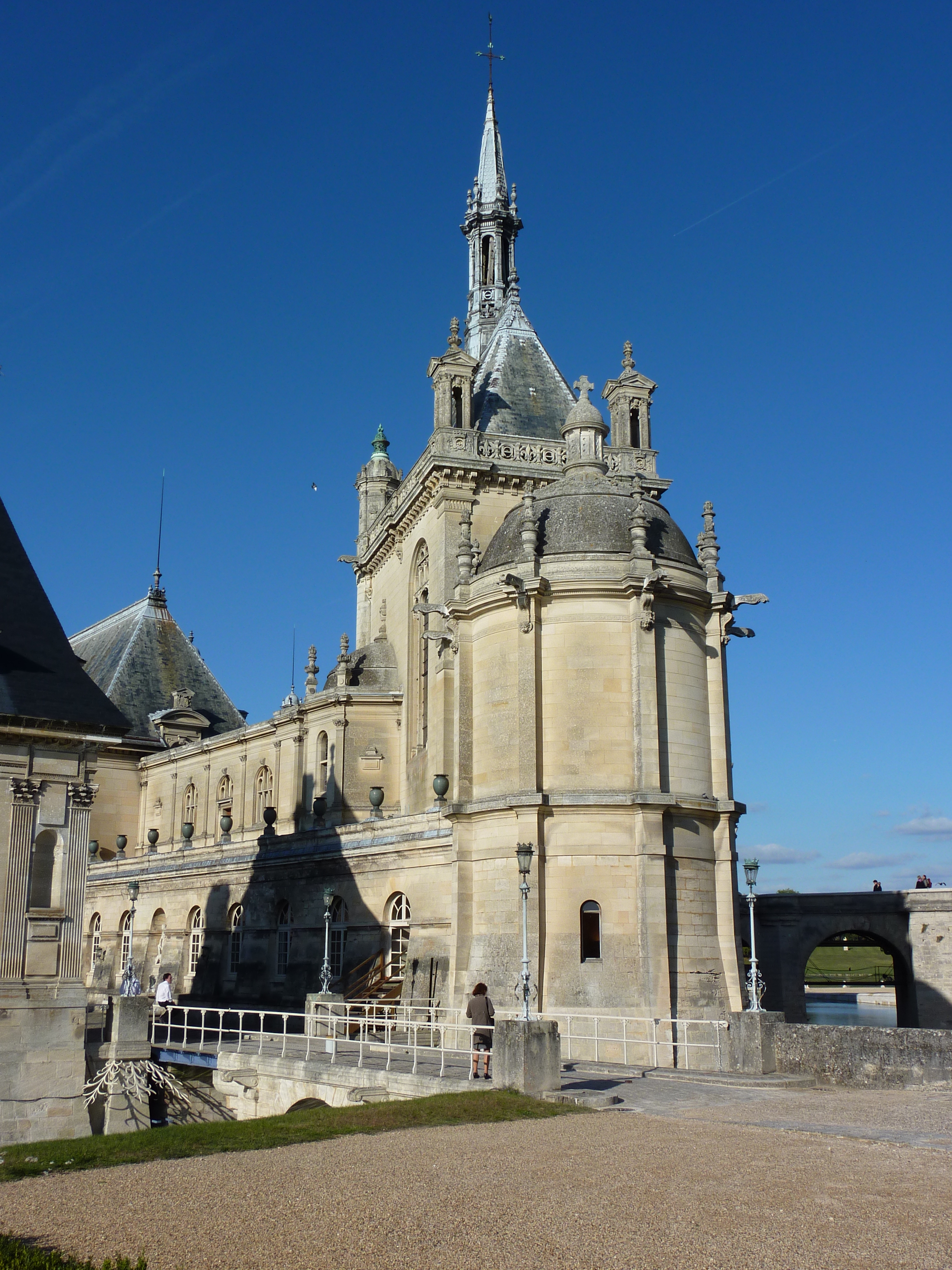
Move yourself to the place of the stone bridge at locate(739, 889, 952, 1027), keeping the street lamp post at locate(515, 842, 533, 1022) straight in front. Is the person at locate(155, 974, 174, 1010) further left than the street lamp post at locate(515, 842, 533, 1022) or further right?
right

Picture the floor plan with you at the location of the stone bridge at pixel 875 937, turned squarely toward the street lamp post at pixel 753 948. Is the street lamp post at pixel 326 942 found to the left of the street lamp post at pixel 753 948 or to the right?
right

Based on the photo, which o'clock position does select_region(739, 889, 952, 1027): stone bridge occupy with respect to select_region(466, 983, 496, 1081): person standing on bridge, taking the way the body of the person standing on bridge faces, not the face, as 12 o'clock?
The stone bridge is roughly at 1 o'clock from the person standing on bridge.

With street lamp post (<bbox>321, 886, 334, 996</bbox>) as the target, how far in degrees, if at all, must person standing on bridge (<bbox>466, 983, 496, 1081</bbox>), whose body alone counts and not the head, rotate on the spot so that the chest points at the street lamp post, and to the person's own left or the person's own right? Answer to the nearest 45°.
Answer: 0° — they already face it

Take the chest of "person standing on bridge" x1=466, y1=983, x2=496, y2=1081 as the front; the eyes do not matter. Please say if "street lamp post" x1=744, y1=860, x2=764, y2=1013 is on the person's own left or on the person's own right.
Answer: on the person's own right

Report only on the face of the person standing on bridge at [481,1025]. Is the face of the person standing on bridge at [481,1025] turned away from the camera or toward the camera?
away from the camera

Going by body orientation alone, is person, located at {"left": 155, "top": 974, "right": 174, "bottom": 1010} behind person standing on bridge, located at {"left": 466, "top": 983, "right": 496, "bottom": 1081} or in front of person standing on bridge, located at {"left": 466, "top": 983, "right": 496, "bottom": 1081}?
in front

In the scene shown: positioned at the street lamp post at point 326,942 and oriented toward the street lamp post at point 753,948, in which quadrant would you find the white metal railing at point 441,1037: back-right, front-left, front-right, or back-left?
front-right

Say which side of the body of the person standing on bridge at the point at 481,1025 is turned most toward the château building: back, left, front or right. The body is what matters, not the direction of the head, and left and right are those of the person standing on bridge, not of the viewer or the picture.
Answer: front

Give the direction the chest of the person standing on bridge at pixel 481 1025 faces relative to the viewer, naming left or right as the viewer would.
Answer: facing away from the viewer
